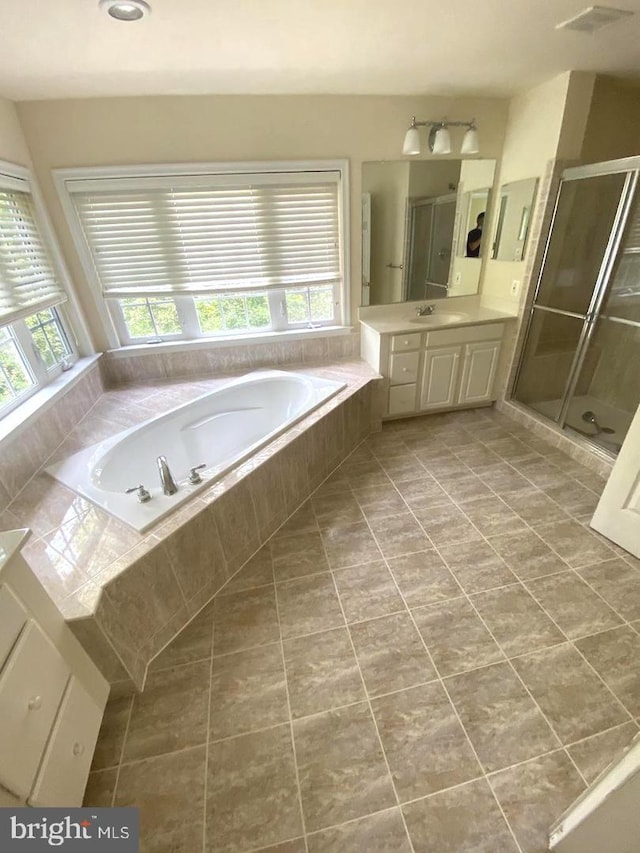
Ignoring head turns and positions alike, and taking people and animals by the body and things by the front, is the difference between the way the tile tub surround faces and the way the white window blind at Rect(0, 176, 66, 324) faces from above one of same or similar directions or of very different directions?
same or similar directions

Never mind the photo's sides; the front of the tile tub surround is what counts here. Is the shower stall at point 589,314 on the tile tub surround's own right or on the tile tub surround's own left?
on the tile tub surround's own left

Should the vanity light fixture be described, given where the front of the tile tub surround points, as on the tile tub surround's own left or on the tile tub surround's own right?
on the tile tub surround's own left

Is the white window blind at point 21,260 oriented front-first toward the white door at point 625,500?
yes

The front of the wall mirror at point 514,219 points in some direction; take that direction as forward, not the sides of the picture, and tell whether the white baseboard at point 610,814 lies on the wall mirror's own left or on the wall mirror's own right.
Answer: on the wall mirror's own left

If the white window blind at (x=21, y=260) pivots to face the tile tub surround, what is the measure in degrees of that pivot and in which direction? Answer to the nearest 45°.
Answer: approximately 45° to its right

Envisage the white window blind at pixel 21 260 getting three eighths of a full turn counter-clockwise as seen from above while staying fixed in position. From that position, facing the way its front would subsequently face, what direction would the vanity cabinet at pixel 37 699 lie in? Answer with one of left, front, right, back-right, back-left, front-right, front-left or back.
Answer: back

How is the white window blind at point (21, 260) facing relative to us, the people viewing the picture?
facing the viewer and to the right of the viewer

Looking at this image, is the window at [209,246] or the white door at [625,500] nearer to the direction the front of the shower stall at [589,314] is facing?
the window

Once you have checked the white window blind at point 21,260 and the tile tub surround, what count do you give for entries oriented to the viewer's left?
0

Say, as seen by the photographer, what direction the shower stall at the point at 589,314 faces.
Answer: facing the viewer and to the left of the viewer

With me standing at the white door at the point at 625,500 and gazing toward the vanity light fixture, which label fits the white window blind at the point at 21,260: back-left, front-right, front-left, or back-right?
front-left

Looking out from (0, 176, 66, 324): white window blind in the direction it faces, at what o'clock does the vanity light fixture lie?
The vanity light fixture is roughly at 11 o'clock from the white window blind.

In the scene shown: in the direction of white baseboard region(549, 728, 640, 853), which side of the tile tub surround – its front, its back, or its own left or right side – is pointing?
front
